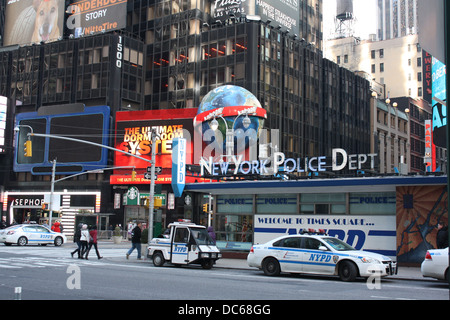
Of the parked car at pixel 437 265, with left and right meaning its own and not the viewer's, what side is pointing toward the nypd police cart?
back

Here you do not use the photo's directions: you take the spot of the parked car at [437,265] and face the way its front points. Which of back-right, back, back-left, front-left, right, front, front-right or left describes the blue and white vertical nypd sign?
back-left

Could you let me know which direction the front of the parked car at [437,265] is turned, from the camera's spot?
facing to the right of the viewer

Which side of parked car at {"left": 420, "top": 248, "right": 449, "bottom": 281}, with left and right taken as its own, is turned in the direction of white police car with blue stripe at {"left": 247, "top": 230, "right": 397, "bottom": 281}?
back
